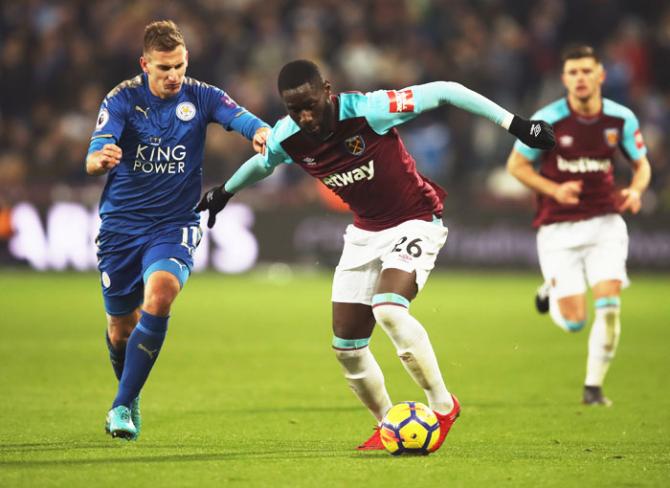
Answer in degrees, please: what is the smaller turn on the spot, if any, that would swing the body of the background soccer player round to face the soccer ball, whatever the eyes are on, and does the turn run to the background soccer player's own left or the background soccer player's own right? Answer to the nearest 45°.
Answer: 0° — they already face it

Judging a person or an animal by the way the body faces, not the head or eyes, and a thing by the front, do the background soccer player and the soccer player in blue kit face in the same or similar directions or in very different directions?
same or similar directions

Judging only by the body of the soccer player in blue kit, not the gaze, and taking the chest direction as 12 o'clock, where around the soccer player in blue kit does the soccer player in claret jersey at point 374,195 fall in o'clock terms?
The soccer player in claret jersey is roughly at 10 o'clock from the soccer player in blue kit.

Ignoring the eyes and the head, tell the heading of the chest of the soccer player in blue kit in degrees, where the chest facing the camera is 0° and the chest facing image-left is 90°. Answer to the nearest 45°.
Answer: approximately 0°

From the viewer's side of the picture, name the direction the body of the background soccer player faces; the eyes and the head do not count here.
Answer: toward the camera

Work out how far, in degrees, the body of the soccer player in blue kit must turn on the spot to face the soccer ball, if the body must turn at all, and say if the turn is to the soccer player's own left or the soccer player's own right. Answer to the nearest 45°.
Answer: approximately 45° to the soccer player's own left

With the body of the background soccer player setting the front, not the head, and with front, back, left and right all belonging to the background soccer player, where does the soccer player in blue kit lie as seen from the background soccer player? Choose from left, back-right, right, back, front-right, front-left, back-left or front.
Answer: front-right

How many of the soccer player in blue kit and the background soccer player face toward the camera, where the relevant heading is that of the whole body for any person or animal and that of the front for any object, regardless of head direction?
2
